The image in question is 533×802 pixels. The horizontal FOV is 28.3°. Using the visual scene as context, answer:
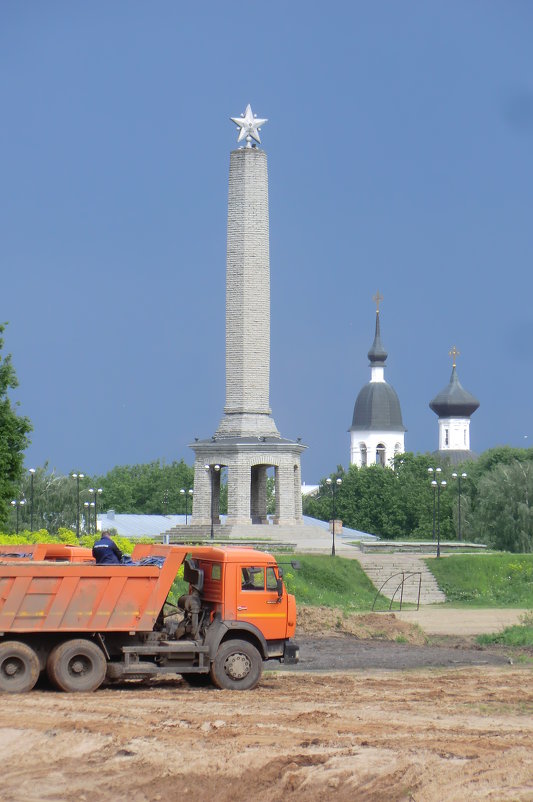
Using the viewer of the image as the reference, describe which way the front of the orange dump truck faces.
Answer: facing to the right of the viewer

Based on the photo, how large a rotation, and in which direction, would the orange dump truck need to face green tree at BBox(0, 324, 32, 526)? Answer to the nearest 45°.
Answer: approximately 90° to its left
